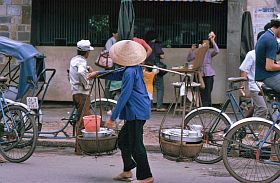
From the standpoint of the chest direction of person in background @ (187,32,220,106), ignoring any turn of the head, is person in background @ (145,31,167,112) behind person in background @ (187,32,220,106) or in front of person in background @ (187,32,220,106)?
in front
